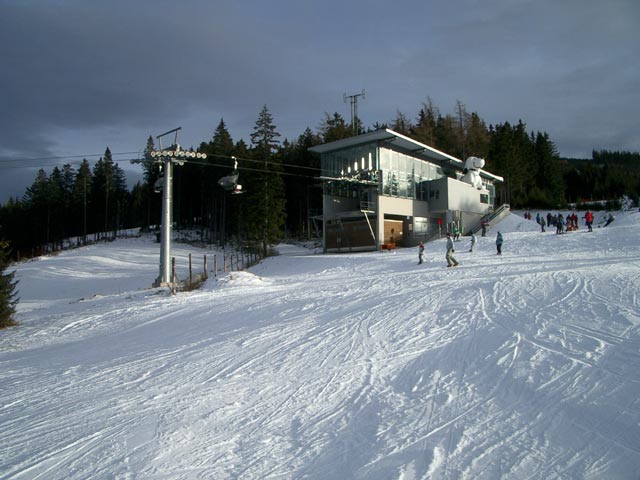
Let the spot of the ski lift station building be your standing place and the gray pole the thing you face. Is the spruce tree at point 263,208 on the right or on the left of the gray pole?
right
